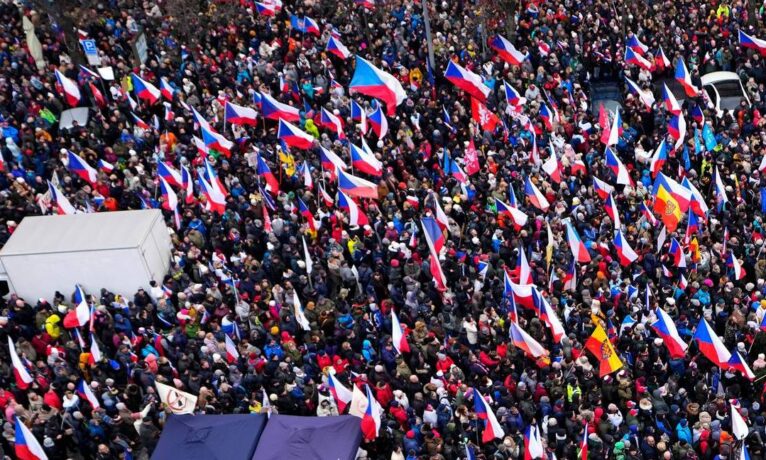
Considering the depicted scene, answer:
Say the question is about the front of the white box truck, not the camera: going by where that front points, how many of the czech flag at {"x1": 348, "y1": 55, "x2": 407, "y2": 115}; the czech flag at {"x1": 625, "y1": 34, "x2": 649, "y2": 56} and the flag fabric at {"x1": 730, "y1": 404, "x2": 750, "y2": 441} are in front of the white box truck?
0

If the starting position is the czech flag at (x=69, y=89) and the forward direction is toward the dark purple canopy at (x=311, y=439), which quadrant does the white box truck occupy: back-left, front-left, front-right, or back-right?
front-right

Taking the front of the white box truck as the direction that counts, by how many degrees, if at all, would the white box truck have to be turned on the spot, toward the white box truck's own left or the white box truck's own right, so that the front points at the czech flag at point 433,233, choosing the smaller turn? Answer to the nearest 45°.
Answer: approximately 180°

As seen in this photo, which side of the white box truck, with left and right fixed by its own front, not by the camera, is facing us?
left

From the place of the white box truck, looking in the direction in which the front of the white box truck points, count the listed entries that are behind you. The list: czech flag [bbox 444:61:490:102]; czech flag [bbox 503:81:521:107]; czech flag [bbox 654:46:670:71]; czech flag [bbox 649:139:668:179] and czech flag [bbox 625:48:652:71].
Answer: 5

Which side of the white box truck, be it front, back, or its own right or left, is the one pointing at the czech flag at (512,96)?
back

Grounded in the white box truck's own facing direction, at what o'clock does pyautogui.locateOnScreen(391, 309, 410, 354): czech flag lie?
The czech flag is roughly at 7 o'clock from the white box truck.

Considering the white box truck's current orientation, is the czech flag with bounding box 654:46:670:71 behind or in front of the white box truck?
behind

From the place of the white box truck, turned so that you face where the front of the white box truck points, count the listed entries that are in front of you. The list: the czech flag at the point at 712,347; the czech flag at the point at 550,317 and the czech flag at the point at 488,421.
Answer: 0

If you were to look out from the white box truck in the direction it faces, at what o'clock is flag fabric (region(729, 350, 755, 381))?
The flag fabric is roughly at 7 o'clock from the white box truck.

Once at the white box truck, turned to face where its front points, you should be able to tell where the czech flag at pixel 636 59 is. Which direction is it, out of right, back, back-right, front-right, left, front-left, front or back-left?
back

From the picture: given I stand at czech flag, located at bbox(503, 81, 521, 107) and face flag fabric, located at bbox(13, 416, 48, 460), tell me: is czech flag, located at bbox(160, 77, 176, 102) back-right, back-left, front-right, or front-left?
front-right

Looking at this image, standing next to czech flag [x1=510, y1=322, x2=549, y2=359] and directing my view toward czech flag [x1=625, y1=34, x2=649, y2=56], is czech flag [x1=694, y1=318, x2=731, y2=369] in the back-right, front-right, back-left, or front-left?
front-right
